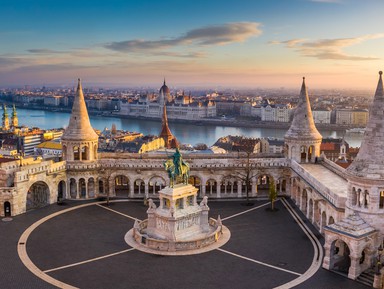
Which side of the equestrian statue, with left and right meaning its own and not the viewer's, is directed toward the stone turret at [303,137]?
back

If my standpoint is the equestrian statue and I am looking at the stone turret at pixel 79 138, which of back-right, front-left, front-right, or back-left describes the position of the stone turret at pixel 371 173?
back-right

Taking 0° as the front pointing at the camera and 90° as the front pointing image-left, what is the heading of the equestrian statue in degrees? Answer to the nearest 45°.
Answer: approximately 45°

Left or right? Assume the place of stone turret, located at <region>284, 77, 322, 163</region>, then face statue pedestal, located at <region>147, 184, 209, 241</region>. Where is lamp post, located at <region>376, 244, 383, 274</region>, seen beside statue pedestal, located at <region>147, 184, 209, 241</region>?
left

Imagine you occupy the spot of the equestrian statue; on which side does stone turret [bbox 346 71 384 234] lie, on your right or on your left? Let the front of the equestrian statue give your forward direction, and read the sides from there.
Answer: on your left

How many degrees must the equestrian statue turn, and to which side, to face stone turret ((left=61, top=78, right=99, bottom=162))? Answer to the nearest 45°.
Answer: approximately 90° to its right
